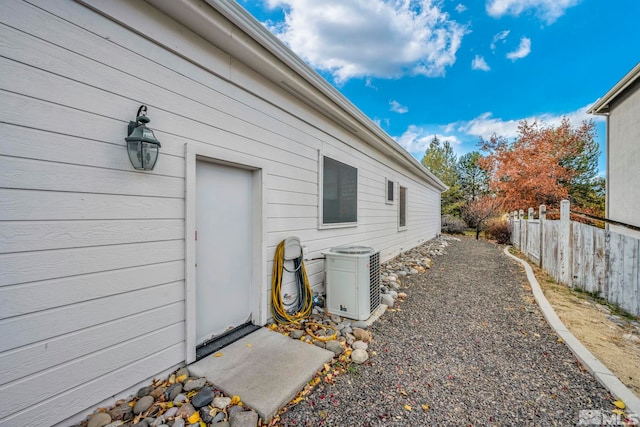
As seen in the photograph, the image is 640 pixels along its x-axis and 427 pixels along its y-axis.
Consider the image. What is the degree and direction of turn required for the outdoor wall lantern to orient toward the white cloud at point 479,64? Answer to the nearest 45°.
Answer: approximately 45° to its left

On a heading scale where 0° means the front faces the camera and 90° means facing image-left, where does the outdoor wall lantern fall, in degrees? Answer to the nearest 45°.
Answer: approximately 315°

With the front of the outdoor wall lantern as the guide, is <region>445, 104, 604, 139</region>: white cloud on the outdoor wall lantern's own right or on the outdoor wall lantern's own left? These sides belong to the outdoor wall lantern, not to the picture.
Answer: on the outdoor wall lantern's own left

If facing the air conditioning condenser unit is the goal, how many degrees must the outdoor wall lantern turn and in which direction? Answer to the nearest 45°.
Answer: approximately 45° to its left

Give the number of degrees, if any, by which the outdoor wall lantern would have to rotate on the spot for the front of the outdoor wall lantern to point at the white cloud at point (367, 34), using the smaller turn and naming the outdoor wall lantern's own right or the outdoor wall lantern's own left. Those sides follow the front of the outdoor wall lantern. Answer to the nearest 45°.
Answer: approximately 90° to the outdoor wall lantern's own left

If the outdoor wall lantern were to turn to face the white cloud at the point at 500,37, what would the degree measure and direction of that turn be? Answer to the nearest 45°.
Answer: approximately 45° to its left

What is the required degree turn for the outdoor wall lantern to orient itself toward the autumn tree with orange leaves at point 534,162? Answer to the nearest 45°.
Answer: approximately 45° to its left
